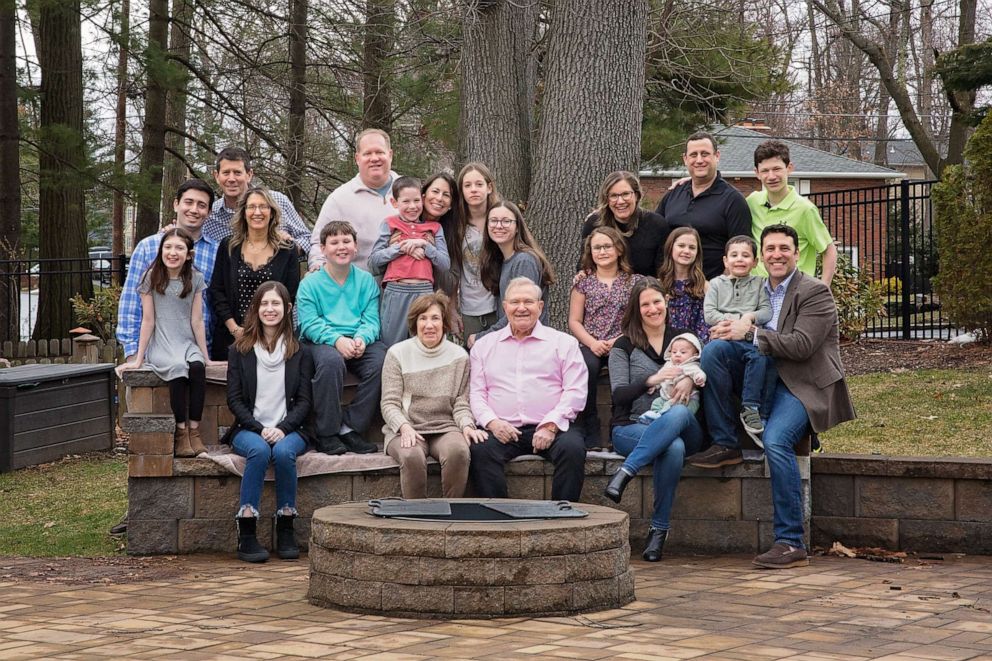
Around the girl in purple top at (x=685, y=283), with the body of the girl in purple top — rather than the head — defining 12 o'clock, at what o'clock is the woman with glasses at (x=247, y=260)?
The woman with glasses is roughly at 3 o'clock from the girl in purple top.

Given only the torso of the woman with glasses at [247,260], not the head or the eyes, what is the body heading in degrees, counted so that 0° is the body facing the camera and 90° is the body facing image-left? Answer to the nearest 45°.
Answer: approximately 0°

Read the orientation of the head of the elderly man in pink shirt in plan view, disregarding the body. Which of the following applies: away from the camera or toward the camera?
toward the camera

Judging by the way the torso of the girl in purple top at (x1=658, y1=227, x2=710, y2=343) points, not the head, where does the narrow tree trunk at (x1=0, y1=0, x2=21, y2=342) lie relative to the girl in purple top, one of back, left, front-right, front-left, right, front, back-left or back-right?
back-right

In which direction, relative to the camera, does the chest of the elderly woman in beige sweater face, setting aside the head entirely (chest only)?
toward the camera

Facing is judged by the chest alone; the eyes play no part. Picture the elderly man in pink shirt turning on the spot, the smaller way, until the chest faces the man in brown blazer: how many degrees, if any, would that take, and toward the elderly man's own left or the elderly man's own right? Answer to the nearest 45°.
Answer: approximately 90° to the elderly man's own left

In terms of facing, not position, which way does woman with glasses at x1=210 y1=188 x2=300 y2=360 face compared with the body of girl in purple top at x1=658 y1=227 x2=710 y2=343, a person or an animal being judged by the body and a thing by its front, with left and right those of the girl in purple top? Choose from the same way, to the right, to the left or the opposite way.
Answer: the same way

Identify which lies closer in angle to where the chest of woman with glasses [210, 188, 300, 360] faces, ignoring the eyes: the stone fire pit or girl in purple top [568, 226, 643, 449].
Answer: the stone fire pit

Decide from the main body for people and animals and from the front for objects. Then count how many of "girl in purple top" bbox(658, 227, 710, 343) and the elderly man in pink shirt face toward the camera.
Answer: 2

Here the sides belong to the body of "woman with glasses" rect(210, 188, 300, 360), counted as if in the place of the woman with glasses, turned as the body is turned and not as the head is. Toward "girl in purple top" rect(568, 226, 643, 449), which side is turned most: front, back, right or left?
left

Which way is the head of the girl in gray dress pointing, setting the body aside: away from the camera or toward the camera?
toward the camera

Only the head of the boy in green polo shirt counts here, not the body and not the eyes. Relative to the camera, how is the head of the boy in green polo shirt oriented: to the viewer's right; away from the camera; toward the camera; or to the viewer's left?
toward the camera

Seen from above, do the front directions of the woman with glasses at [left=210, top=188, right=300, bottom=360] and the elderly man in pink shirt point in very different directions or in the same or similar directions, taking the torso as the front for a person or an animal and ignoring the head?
same or similar directions

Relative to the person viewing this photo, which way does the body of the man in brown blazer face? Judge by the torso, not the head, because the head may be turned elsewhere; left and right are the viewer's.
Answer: facing the viewer and to the left of the viewer

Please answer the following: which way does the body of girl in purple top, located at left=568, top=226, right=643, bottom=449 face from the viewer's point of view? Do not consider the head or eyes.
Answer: toward the camera

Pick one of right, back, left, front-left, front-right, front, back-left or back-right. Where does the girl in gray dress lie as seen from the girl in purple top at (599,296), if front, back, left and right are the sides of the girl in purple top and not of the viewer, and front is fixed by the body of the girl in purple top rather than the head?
right

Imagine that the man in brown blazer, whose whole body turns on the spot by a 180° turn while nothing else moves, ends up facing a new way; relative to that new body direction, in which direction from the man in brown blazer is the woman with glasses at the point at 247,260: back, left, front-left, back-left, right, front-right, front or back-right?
back-left

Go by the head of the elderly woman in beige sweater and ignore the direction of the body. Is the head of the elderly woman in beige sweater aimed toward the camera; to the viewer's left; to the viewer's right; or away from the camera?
toward the camera

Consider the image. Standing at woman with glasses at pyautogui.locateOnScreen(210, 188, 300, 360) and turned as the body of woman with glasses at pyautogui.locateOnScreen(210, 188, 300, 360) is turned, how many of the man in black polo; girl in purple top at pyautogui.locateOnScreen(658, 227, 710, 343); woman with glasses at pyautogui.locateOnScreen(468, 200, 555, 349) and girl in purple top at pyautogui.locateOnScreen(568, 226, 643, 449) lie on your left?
4
